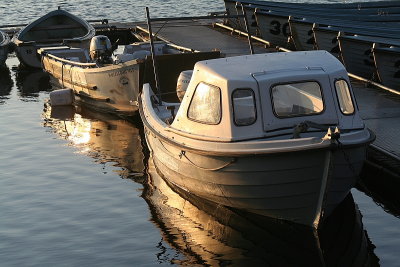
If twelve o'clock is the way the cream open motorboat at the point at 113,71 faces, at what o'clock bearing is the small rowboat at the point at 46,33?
The small rowboat is roughly at 7 o'clock from the cream open motorboat.

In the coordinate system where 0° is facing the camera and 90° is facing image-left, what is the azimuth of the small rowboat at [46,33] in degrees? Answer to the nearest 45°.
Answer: approximately 180°

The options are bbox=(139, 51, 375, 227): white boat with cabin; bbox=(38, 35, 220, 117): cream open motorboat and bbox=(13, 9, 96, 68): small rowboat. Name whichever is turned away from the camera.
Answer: the small rowboat

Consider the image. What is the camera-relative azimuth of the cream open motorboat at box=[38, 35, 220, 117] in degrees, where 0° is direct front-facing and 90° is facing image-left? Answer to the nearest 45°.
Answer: approximately 315°

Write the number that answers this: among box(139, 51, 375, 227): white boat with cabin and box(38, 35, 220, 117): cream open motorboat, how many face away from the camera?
0

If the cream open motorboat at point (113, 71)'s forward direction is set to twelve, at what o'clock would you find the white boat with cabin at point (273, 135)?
The white boat with cabin is roughly at 1 o'clock from the cream open motorboat.

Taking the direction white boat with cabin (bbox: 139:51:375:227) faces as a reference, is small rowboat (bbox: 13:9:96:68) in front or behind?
behind

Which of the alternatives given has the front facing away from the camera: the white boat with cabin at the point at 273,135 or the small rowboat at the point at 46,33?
the small rowboat

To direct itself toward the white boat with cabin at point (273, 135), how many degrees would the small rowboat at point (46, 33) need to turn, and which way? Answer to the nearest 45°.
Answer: approximately 180°
